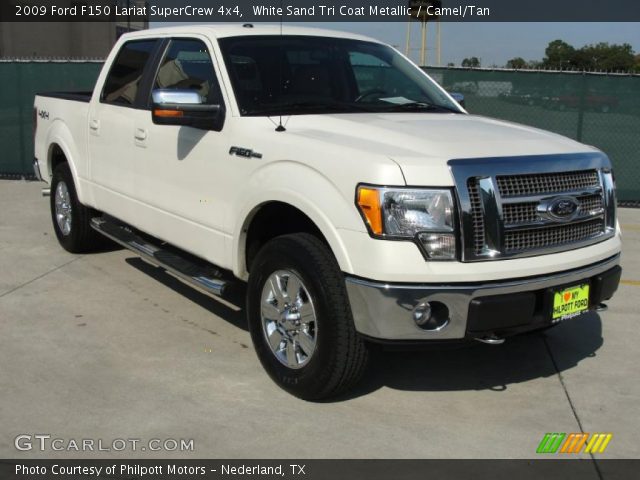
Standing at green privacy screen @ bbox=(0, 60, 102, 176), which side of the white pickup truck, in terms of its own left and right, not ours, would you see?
back

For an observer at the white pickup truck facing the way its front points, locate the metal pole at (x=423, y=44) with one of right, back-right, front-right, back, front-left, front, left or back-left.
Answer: back-left

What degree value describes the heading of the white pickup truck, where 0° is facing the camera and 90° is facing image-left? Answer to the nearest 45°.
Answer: approximately 315°

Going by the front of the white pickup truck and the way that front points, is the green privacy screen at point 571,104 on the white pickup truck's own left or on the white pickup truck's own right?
on the white pickup truck's own left
